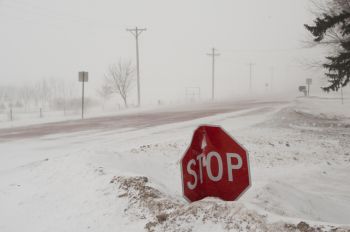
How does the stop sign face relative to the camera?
toward the camera
